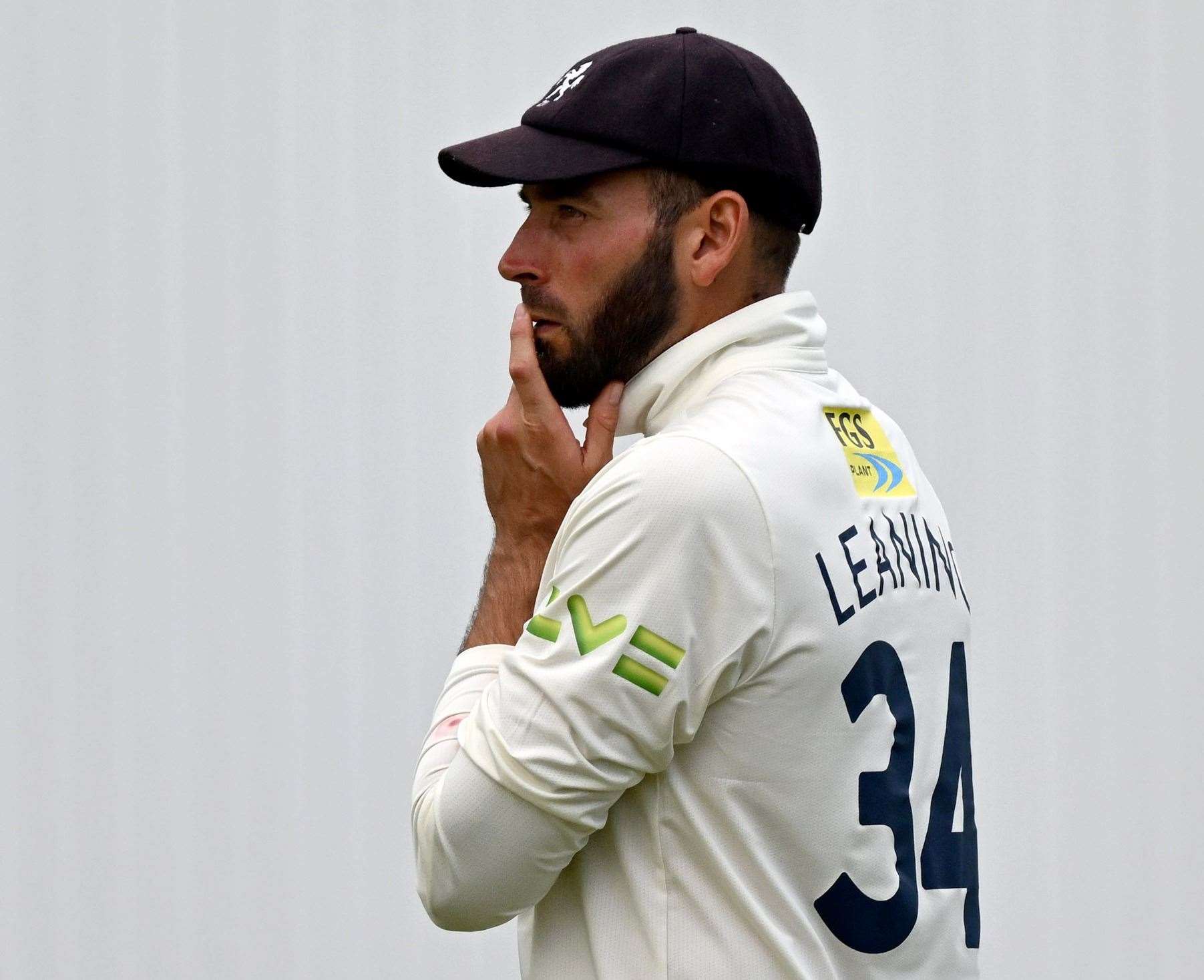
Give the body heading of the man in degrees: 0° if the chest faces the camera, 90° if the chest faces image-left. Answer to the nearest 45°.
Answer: approximately 135°

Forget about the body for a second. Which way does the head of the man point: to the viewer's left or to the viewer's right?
to the viewer's left
